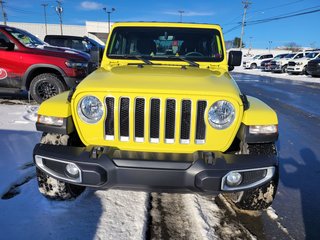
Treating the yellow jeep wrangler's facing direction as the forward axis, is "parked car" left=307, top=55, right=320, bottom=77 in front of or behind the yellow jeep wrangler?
behind

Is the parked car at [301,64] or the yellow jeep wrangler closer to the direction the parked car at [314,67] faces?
the yellow jeep wrangler

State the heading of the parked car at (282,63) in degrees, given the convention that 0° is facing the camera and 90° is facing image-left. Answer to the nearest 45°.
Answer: approximately 45°

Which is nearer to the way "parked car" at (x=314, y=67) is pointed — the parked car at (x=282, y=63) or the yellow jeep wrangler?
the yellow jeep wrangler

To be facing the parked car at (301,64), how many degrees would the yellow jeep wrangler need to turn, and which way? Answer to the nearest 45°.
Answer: approximately 135° to its left

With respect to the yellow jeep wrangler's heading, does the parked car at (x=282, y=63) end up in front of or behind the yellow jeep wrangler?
behind

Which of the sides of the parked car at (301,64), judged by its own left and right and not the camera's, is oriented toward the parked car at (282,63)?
right
